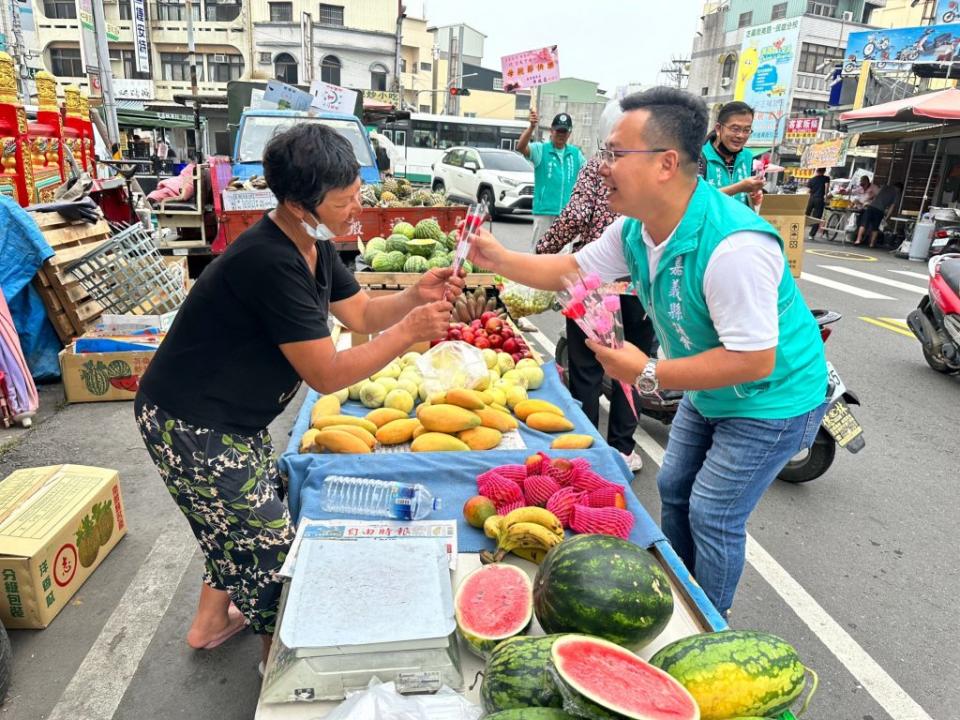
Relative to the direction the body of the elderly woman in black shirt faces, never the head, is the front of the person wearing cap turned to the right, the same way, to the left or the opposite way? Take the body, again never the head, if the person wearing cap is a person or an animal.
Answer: to the right

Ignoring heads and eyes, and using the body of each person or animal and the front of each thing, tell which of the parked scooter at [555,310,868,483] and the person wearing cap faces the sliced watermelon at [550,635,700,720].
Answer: the person wearing cap

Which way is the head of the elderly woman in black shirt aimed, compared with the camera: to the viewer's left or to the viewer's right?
to the viewer's right

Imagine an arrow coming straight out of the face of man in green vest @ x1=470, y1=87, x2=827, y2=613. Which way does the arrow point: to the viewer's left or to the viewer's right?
to the viewer's left

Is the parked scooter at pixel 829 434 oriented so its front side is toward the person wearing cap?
no

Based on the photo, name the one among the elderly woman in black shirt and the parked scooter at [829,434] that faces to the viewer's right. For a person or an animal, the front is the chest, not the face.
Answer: the elderly woman in black shirt

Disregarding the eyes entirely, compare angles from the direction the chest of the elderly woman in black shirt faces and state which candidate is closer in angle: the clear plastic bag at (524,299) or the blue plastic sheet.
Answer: the clear plastic bag

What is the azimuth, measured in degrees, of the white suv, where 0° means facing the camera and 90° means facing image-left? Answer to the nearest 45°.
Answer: approximately 315°

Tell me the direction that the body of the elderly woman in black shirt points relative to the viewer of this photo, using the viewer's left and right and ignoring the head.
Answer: facing to the right of the viewer

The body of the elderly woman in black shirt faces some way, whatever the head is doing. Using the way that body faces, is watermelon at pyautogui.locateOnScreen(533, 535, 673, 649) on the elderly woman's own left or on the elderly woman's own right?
on the elderly woman's own right

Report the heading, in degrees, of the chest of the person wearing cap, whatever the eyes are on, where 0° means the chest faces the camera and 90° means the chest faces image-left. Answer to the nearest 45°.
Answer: approximately 0°

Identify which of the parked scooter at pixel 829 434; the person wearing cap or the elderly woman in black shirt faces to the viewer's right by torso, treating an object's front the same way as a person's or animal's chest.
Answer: the elderly woman in black shirt

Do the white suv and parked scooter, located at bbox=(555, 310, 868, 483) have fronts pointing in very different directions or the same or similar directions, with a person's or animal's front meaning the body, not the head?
very different directions

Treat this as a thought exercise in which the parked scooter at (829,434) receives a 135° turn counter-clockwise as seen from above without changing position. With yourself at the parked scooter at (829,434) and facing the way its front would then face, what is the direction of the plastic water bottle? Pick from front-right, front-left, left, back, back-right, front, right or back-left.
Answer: front-right

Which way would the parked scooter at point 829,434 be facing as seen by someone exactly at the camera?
facing away from the viewer and to the left of the viewer
